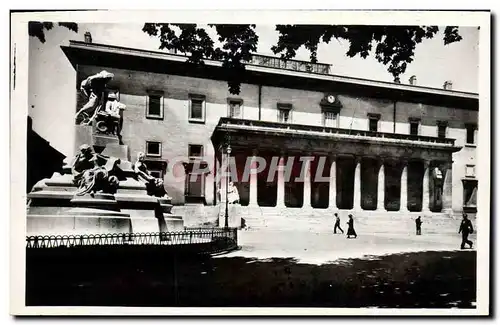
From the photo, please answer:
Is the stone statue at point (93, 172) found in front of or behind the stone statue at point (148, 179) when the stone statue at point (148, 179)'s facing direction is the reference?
behind

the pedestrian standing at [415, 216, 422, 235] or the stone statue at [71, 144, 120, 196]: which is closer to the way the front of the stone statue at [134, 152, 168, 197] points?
the pedestrian standing

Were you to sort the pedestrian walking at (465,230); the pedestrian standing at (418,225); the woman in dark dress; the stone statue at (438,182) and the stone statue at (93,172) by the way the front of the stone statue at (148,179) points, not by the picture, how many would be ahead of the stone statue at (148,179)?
4

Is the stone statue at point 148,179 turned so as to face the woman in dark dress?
yes

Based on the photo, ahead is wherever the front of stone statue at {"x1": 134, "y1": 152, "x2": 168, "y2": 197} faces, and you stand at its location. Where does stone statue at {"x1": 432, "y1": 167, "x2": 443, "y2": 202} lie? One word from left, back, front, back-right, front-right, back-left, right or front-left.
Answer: front

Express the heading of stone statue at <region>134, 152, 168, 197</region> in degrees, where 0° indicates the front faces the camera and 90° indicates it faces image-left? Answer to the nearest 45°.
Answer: approximately 270°

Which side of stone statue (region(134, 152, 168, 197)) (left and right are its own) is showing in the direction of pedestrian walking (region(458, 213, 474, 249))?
front
